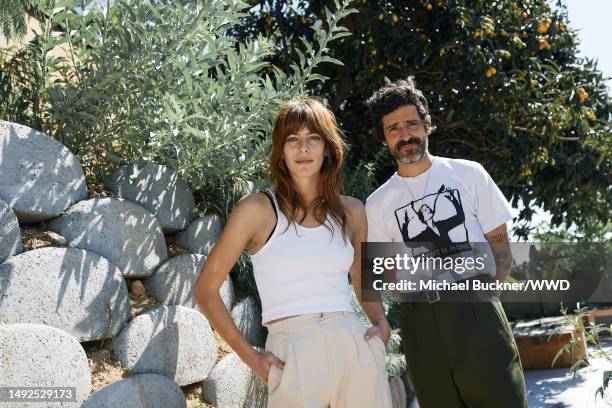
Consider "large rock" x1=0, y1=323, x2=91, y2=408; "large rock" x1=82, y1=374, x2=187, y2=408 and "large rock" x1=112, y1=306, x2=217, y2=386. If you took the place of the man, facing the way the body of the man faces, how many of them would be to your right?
3

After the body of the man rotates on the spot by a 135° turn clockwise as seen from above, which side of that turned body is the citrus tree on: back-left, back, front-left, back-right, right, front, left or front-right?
front-right

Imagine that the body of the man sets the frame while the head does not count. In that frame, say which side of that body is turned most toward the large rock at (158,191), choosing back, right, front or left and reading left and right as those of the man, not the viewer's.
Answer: right

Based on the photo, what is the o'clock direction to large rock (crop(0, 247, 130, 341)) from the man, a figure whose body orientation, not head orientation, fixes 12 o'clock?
The large rock is roughly at 3 o'clock from the man.

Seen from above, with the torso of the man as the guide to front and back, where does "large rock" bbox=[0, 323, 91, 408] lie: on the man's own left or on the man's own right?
on the man's own right

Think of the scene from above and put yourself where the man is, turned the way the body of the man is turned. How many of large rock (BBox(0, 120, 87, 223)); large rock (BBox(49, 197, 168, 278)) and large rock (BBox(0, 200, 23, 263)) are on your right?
3

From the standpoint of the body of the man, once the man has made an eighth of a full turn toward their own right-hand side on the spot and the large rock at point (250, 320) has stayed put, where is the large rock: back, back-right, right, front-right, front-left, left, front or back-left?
right

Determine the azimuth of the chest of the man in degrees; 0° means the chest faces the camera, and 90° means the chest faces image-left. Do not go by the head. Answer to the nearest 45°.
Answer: approximately 0°

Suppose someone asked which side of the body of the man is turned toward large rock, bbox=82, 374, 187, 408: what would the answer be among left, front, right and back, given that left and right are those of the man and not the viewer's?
right

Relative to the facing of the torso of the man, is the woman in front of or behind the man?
in front
